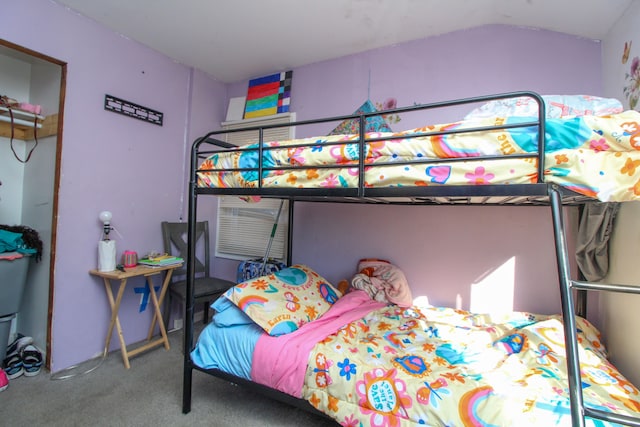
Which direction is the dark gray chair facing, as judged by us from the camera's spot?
facing the viewer and to the right of the viewer

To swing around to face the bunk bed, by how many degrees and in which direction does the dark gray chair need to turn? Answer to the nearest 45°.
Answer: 0° — it already faces it

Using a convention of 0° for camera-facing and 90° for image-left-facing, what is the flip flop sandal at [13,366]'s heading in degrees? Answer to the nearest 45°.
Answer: approximately 0°

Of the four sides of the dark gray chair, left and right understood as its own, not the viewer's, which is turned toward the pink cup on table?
right

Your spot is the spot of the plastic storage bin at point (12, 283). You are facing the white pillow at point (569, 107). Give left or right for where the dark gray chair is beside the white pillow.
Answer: left
